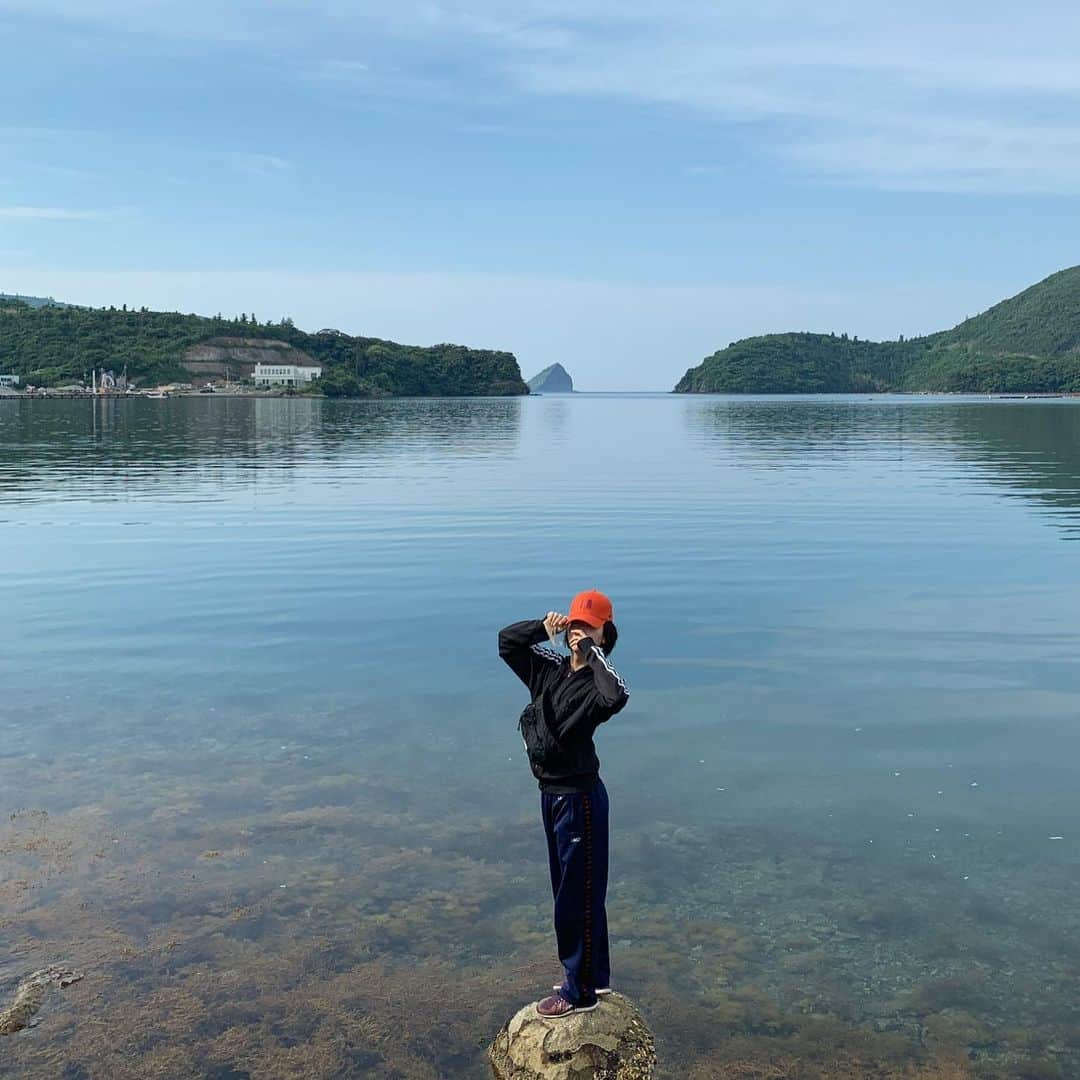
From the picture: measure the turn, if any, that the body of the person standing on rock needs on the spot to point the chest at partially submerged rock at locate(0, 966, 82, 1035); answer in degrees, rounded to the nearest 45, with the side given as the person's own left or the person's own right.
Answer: approximately 45° to the person's own right
